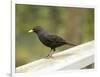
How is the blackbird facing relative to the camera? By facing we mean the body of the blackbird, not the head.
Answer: to the viewer's left
